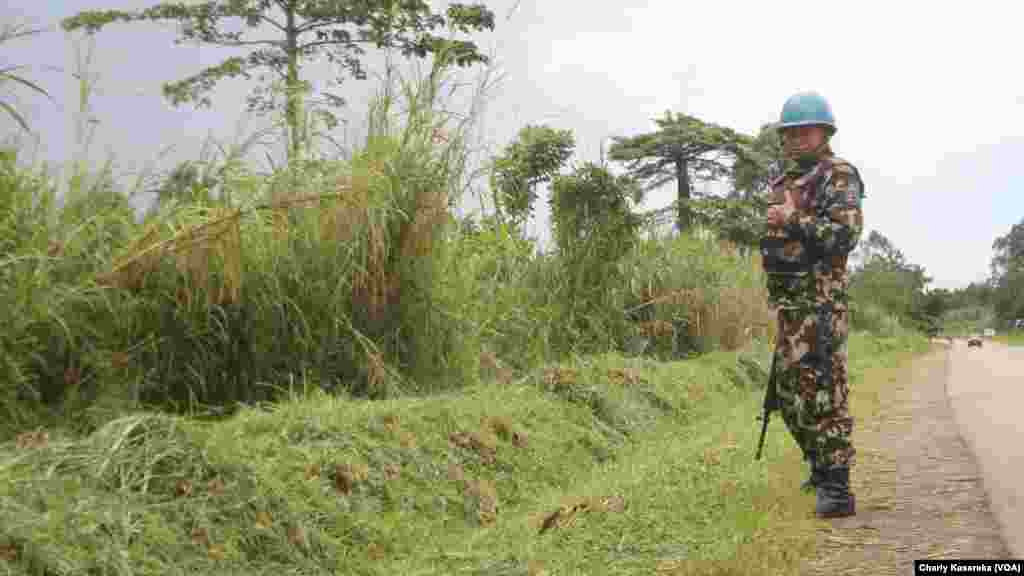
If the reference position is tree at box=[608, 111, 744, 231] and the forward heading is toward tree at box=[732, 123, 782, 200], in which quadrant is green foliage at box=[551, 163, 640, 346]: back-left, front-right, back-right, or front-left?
back-right

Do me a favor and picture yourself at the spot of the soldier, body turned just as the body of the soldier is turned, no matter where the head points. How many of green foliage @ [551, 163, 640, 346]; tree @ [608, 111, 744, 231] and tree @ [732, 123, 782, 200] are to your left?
0

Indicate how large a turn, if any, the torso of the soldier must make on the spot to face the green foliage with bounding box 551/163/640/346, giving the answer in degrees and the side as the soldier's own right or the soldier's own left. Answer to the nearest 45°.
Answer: approximately 135° to the soldier's own right

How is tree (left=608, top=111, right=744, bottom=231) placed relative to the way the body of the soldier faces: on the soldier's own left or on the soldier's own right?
on the soldier's own right

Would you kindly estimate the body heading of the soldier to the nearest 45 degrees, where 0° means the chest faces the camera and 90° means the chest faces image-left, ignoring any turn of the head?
approximately 45°

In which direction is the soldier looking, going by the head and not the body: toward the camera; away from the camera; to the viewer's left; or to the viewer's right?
toward the camera

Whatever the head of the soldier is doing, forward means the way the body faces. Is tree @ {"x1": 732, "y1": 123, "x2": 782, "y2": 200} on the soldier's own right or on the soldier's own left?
on the soldier's own right
